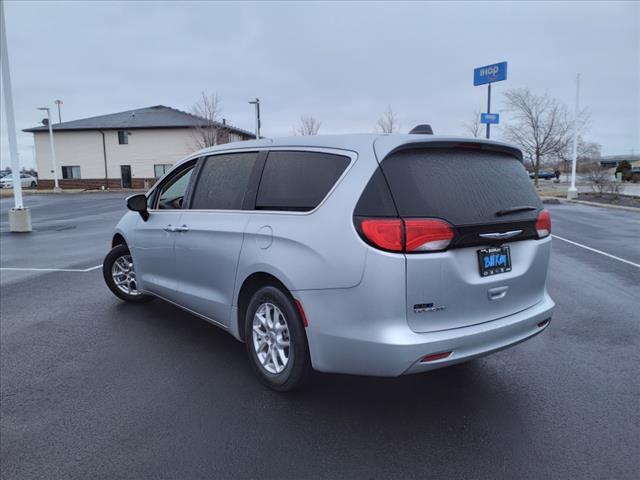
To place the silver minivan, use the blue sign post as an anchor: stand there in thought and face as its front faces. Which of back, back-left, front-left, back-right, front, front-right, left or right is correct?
front-left

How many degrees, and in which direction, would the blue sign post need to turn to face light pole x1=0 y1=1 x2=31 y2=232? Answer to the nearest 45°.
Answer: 0° — it already faces it

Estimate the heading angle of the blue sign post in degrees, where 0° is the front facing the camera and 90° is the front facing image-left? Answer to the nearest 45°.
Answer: approximately 45°

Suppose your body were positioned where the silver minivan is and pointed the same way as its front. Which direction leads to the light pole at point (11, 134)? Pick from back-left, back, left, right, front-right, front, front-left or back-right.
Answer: front

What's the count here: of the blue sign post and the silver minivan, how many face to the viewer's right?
0

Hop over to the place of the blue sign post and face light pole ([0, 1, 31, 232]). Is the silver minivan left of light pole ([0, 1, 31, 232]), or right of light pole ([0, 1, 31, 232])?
left

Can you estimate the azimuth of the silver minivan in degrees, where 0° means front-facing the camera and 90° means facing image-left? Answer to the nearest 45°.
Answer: approximately 135°

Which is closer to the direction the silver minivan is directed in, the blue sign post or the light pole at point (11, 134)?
the light pole
